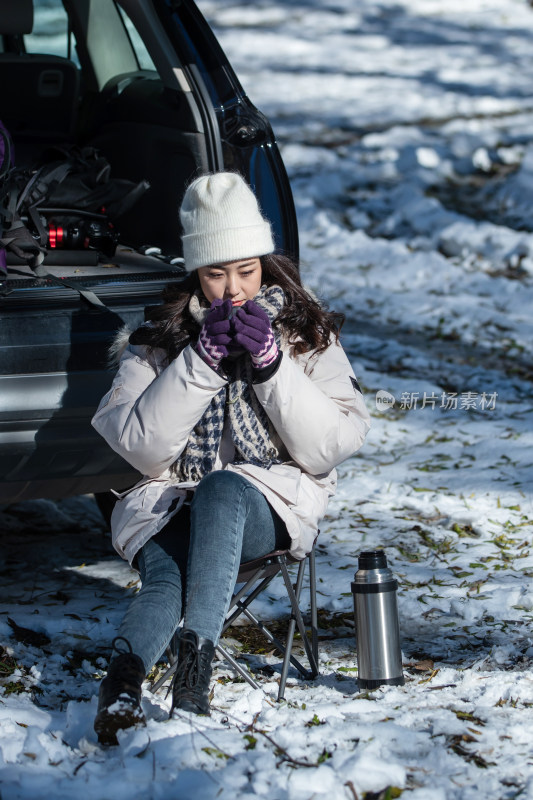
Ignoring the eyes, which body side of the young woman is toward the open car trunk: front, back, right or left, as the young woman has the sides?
back

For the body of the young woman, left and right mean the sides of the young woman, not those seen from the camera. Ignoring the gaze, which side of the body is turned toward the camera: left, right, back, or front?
front
